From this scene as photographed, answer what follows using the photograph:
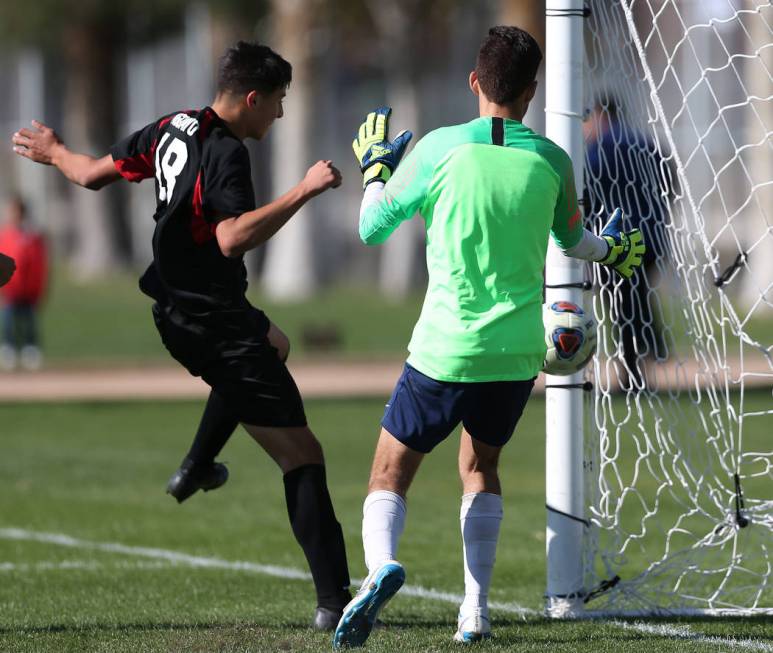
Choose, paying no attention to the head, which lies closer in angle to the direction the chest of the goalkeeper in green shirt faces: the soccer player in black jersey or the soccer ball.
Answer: the soccer ball

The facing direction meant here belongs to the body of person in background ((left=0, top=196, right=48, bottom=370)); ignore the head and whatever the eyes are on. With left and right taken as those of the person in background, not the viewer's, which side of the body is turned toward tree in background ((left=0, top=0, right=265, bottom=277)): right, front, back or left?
back

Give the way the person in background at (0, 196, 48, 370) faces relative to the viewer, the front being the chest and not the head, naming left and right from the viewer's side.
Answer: facing the viewer

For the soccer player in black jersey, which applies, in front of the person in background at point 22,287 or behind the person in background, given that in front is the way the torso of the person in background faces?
in front

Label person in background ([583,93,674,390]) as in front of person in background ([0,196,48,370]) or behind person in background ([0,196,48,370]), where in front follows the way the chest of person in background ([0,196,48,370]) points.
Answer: in front

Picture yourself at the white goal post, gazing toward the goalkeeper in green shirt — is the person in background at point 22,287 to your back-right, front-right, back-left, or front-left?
back-right

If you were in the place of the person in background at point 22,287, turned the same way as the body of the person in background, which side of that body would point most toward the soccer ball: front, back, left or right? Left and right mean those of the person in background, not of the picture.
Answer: front

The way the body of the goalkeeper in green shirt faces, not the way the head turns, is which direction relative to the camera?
away from the camera

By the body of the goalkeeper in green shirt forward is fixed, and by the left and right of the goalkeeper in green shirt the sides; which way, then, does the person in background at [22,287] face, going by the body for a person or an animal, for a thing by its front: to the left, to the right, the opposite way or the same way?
the opposite way

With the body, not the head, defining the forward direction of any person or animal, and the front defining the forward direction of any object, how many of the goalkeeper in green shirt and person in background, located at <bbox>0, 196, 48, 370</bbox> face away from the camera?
1

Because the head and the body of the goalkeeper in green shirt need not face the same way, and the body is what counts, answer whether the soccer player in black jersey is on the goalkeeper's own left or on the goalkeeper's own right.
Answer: on the goalkeeper's own left
